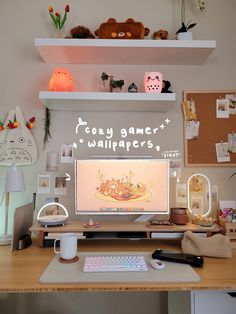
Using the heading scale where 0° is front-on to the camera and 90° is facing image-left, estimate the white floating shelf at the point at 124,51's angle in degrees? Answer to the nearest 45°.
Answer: approximately 0°

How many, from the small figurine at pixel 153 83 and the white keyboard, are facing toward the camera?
2

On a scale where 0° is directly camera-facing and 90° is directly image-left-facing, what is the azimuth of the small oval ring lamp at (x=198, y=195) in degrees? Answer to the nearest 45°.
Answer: approximately 0°

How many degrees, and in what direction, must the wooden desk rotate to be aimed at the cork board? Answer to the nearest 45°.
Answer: approximately 135° to its left

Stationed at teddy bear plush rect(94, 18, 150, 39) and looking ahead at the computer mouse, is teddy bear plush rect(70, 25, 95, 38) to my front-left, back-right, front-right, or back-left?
back-right
